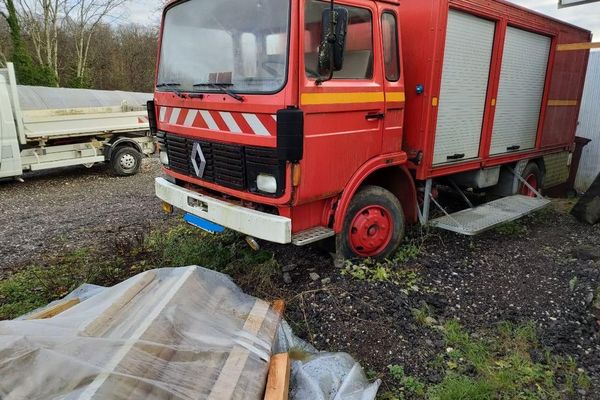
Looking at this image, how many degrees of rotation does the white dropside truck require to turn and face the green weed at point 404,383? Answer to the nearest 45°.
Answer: approximately 90° to its left

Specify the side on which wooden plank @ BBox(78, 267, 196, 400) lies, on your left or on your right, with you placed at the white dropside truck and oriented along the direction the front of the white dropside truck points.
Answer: on your left

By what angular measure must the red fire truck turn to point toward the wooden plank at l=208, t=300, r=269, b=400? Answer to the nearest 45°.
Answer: approximately 45° to its left

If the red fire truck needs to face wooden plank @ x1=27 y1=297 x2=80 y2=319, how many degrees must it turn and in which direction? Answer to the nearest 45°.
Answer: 0° — it already faces it

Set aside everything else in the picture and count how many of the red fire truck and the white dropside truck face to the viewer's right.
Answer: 0

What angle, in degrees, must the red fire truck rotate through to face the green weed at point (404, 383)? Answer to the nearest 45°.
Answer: approximately 90° to its left

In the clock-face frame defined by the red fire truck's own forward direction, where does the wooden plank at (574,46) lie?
The wooden plank is roughly at 6 o'clock from the red fire truck.

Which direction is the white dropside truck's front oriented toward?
to the viewer's left

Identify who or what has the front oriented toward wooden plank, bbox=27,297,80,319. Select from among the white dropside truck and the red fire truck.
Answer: the red fire truck

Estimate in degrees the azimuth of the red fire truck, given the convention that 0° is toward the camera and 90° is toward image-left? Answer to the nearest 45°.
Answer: approximately 45°
